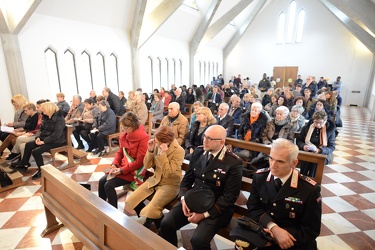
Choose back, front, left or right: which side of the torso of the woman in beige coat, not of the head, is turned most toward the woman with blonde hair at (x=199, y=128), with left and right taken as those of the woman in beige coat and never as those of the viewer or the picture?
back

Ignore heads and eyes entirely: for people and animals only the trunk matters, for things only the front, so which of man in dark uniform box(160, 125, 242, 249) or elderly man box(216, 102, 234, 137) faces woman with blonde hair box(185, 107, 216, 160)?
the elderly man

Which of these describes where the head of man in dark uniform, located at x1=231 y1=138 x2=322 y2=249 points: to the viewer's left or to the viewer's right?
to the viewer's left

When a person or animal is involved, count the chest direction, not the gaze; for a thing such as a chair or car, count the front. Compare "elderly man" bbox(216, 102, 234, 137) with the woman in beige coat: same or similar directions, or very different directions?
same or similar directions

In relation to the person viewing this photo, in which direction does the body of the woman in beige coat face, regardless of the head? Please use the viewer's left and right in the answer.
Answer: facing the viewer and to the left of the viewer

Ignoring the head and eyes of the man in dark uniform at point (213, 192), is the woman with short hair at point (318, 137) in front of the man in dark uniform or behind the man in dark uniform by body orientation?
behind

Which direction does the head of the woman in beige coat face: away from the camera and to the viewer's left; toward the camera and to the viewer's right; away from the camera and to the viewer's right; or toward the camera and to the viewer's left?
toward the camera and to the viewer's left

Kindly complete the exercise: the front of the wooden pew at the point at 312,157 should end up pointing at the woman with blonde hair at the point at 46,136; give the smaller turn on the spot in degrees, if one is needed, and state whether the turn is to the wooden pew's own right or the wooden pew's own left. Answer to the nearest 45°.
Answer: approximately 45° to the wooden pew's own right

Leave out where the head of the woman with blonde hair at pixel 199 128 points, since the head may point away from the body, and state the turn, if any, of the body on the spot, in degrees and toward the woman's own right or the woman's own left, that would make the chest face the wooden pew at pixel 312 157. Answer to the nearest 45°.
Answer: approximately 90° to the woman's own left

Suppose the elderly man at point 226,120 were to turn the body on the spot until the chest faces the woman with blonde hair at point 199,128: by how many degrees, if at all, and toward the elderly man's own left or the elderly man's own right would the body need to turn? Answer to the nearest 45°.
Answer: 0° — they already face them

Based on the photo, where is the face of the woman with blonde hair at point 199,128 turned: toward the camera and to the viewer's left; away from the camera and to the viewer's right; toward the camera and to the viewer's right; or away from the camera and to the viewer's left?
toward the camera and to the viewer's left

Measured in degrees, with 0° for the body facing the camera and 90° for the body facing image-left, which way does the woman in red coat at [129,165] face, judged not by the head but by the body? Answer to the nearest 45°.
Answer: approximately 45°

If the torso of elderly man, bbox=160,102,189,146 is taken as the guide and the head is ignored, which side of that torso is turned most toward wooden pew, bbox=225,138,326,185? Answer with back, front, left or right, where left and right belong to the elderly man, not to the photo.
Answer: left

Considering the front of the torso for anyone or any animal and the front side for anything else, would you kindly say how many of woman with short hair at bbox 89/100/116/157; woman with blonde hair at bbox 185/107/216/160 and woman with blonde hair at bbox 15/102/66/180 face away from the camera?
0

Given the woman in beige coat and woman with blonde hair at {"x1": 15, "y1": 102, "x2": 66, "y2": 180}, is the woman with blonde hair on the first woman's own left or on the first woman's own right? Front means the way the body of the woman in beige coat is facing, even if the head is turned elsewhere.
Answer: on the first woman's own right

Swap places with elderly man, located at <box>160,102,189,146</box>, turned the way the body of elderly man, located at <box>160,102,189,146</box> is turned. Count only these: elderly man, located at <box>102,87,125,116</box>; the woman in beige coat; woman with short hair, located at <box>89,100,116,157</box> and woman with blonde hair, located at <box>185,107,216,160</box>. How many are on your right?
2

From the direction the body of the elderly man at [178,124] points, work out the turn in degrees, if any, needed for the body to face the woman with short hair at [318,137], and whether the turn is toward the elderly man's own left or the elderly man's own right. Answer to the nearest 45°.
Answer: approximately 135° to the elderly man's own left

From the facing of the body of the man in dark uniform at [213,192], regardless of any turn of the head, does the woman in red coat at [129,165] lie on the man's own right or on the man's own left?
on the man's own right
